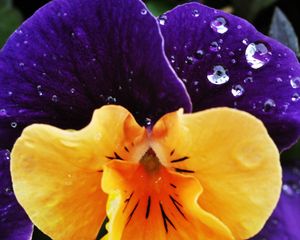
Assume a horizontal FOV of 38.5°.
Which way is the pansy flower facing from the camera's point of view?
toward the camera

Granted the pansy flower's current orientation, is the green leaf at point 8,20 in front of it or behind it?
behind
